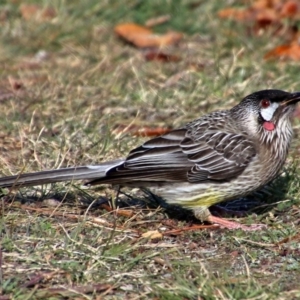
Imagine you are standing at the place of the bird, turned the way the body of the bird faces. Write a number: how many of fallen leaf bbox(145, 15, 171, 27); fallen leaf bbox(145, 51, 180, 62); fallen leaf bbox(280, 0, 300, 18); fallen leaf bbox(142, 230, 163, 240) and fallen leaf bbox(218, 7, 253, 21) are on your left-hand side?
4

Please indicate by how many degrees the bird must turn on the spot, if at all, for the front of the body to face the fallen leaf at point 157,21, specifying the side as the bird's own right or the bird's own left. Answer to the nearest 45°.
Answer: approximately 90° to the bird's own left

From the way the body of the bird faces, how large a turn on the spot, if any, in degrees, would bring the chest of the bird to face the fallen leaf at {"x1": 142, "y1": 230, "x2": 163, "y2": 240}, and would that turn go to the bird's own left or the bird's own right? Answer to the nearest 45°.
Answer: approximately 135° to the bird's own right

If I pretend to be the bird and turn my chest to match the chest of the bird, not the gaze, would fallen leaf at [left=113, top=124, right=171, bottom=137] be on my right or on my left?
on my left

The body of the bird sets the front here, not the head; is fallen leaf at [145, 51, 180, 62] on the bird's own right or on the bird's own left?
on the bird's own left

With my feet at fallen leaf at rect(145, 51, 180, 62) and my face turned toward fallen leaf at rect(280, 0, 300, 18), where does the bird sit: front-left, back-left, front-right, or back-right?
back-right

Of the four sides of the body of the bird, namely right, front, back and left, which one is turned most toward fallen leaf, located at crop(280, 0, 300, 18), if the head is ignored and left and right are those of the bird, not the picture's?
left

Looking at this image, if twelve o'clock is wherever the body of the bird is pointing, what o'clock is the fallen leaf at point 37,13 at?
The fallen leaf is roughly at 8 o'clock from the bird.

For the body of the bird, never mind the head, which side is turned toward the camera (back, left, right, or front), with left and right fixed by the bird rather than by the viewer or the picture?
right
